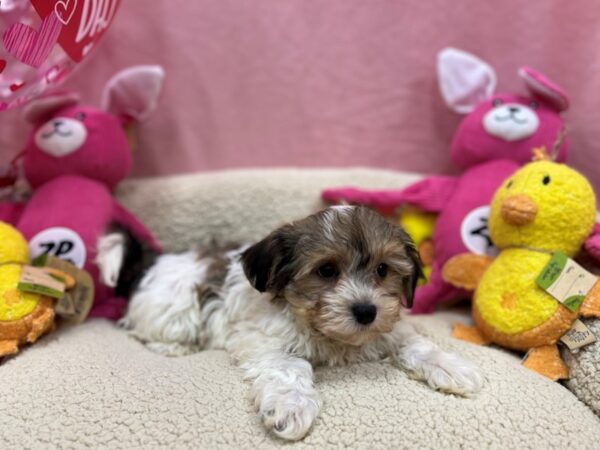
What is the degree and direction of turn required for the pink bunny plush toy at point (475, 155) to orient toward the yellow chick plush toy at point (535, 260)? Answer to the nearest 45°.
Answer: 0° — it already faces it

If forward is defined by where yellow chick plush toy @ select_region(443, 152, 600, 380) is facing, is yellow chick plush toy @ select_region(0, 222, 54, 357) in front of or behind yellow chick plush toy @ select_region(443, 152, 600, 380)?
in front

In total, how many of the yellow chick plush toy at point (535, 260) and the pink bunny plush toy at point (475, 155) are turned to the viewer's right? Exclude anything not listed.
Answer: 0

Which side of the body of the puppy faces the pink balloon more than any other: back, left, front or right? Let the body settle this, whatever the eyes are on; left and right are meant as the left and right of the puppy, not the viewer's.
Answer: back

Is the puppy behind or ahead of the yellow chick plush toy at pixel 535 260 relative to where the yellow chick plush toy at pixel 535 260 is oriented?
ahead

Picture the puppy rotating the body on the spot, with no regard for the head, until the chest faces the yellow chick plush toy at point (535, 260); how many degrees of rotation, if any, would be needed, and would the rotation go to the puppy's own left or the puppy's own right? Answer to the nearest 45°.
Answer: approximately 45° to the puppy's own left

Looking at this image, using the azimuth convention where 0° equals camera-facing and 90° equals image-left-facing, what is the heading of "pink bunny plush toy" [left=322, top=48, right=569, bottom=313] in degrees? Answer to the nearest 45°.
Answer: approximately 0°

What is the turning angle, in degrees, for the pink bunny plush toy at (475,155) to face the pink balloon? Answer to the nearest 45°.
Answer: approximately 45° to its right

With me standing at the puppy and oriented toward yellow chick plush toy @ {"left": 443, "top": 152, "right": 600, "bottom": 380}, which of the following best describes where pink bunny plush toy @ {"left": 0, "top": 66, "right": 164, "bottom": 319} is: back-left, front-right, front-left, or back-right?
back-left

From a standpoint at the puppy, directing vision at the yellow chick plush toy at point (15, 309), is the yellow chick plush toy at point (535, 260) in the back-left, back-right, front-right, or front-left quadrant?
back-right

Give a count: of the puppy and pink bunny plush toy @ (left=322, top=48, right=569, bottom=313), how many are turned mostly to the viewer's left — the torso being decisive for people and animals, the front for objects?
0

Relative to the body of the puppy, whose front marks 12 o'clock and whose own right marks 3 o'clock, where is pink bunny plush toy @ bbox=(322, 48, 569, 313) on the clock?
The pink bunny plush toy is roughly at 9 o'clock from the puppy.
